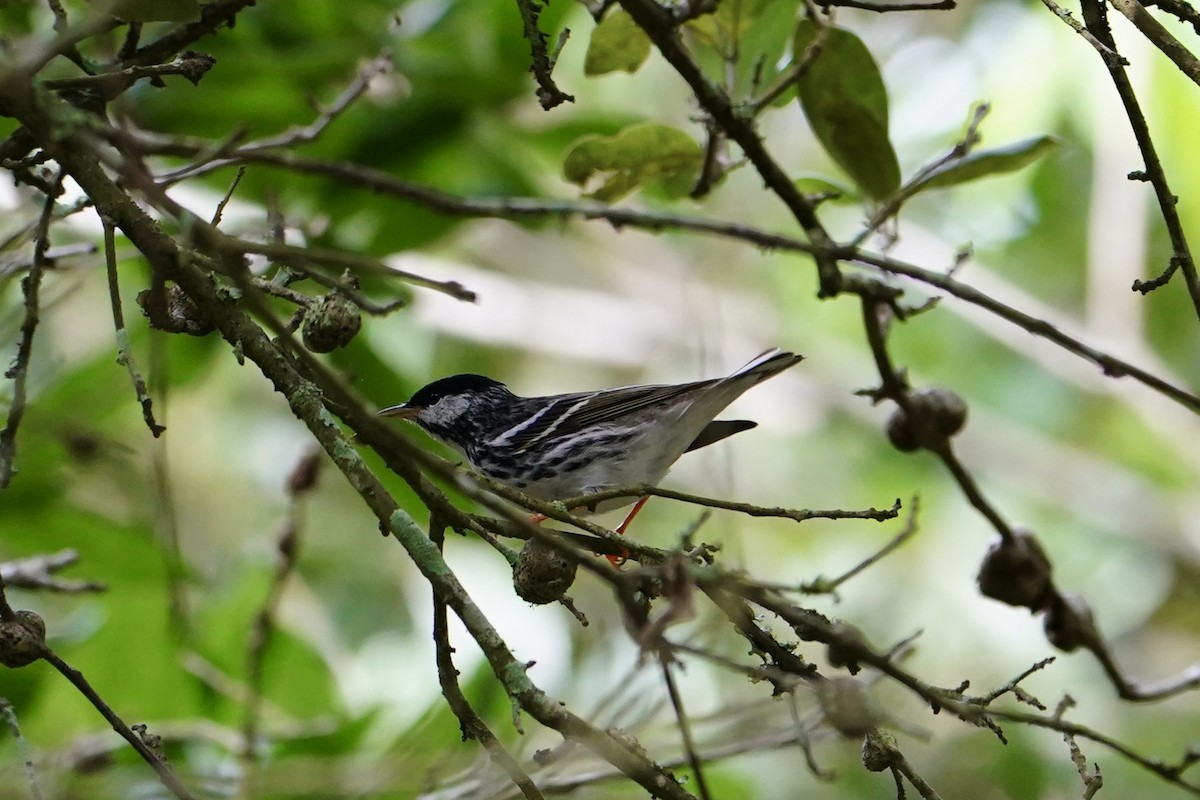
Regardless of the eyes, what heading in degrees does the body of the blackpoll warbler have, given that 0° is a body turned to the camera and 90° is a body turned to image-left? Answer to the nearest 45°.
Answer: approximately 90°

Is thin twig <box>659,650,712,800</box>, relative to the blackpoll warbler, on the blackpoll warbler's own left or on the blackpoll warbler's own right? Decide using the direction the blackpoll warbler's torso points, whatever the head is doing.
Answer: on the blackpoll warbler's own left

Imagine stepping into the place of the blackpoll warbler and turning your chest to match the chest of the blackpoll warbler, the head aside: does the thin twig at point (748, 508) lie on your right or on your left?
on your left
